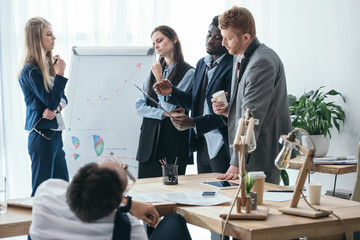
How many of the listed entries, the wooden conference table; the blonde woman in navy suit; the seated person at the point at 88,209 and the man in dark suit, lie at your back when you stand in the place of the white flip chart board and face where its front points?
0

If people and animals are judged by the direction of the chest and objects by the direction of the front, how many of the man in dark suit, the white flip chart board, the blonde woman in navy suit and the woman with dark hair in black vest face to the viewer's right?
1

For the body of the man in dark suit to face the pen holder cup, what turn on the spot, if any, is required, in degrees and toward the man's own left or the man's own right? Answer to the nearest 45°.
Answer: approximately 45° to the man's own left

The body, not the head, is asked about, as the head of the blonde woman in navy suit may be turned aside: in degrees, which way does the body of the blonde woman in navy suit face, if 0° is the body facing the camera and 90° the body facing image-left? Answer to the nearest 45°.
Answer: approximately 270°

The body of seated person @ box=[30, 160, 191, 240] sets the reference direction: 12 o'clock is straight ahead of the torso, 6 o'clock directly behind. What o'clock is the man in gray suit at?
The man in gray suit is roughly at 12 o'clock from the seated person.

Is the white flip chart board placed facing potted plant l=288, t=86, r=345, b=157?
no

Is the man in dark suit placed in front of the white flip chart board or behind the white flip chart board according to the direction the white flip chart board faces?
in front

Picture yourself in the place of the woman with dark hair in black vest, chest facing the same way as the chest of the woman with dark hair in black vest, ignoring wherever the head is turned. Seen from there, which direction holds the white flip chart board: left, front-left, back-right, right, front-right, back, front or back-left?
right

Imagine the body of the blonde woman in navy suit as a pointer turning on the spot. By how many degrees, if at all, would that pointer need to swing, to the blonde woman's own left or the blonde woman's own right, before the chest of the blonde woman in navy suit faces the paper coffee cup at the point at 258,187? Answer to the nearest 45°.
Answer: approximately 45° to the blonde woman's own right

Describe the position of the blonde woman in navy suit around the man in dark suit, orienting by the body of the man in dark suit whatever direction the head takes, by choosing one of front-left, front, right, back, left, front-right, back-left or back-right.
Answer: front-right

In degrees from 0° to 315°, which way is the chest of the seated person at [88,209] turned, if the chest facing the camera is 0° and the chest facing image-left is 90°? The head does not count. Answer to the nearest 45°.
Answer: approximately 225°

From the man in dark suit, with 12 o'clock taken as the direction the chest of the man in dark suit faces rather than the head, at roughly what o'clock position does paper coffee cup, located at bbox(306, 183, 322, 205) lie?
The paper coffee cup is roughly at 10 o'clock from the man in dark suit.

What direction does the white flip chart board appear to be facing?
toward the camera

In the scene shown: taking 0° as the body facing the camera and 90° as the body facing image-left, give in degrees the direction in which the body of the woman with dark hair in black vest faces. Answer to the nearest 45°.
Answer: approximately 45°

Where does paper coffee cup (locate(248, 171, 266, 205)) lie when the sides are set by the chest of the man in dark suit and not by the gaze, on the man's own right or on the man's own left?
on the man's own left

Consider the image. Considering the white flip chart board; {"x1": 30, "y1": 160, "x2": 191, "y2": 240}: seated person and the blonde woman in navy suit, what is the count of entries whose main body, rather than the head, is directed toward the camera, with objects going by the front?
1

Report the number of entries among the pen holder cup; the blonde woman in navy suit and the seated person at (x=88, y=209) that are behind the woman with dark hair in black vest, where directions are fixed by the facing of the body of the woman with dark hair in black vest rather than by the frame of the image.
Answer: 0

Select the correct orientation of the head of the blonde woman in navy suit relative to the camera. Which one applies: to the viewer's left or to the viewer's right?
to the viewer's right

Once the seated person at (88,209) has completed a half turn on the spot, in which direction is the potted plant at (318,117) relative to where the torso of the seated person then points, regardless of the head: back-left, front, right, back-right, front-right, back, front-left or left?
back

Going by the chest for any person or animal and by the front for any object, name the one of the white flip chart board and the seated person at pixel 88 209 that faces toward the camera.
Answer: the white flip chart board

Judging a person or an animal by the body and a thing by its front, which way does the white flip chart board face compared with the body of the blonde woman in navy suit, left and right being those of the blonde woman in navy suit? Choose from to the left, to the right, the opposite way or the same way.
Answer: to the right

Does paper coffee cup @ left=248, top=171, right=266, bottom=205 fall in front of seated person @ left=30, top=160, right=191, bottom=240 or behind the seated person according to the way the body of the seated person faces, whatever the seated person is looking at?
in front

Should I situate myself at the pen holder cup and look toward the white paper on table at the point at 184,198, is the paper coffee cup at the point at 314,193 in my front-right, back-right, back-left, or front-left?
front-left
